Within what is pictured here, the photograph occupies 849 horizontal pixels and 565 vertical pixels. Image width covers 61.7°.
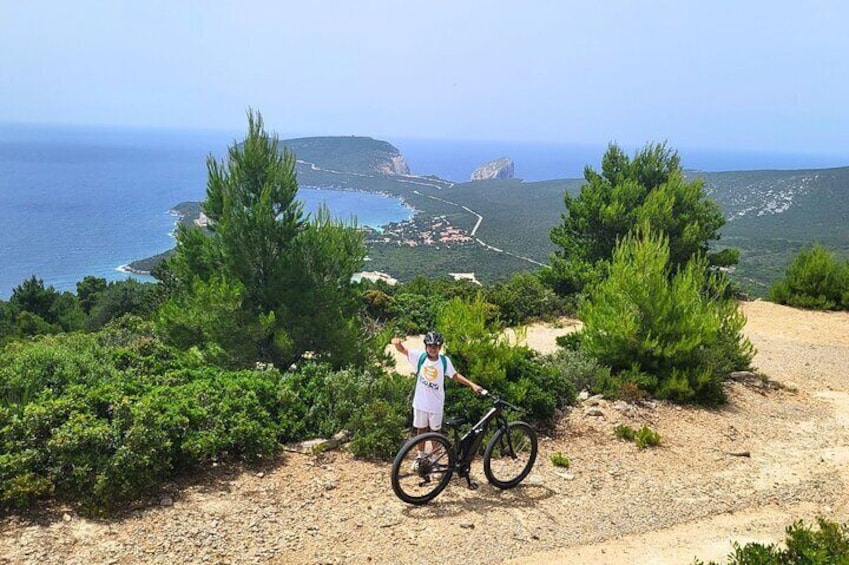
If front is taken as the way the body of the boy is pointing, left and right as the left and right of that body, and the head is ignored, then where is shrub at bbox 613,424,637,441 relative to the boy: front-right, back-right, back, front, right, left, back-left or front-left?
back-left

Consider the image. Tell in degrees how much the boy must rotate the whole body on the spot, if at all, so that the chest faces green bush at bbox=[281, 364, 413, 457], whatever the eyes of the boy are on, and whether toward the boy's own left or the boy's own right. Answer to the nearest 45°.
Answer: approximately 135° to the boy's own right

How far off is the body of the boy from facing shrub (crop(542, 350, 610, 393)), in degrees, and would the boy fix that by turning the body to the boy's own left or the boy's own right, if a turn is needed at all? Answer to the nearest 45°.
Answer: approximately 135° to the boy's own left

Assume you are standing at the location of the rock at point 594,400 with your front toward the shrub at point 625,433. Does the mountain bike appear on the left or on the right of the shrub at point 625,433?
right

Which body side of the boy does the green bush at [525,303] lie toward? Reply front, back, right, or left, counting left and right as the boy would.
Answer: back

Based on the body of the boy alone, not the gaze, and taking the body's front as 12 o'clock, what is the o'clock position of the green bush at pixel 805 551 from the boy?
The green bush is roughly at 10 o'clock from the boy.

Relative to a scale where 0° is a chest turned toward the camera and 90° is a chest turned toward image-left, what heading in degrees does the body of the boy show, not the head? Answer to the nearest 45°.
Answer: approximately 0°

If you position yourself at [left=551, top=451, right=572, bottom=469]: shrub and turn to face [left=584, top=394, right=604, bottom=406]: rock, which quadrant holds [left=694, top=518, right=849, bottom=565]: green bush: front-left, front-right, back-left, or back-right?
back-right

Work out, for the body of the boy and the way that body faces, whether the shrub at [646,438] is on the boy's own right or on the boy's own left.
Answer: on the boy's own left

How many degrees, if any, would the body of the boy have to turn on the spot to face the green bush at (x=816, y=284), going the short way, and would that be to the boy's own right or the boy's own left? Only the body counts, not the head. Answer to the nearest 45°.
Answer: approximately 135° to the boy's own left
